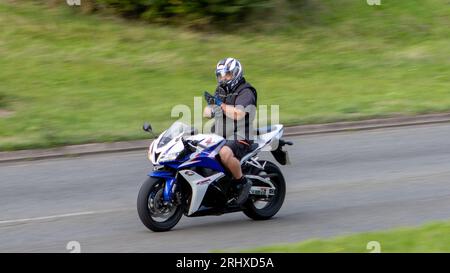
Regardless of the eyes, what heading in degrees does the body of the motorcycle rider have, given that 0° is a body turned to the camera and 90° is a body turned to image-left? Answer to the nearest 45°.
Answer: approximately 45°

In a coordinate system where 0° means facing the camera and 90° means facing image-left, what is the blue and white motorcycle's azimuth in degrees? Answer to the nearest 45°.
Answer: approximately 45°
